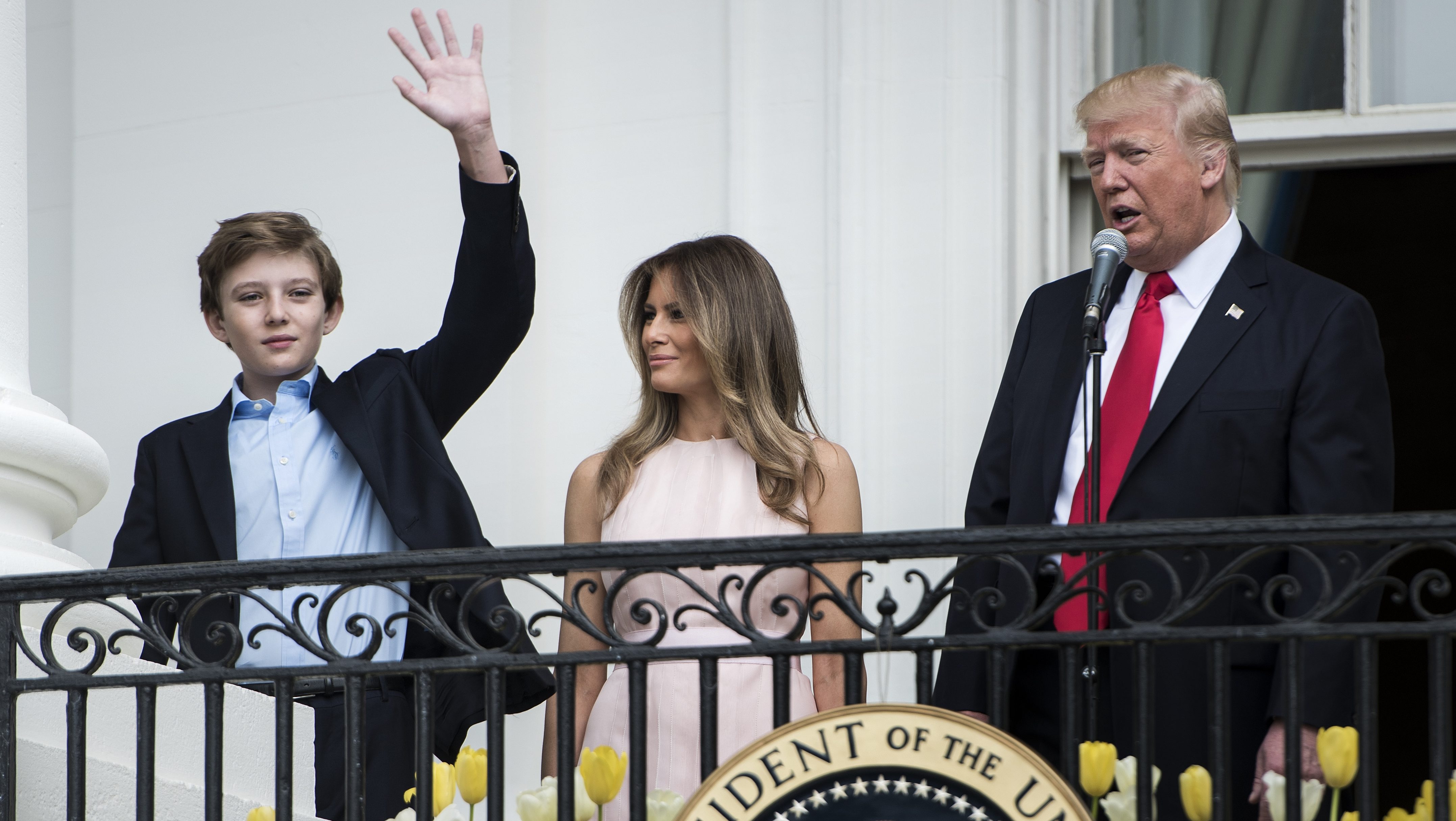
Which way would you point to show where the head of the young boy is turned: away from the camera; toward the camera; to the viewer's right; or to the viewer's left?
toward the camera

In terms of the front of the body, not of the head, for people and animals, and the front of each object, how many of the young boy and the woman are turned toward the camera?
2

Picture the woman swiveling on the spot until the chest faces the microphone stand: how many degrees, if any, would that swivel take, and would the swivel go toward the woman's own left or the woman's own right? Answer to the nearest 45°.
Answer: approximately 45° to the woman's own left

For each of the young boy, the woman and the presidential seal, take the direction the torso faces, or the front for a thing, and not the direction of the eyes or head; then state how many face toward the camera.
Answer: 3

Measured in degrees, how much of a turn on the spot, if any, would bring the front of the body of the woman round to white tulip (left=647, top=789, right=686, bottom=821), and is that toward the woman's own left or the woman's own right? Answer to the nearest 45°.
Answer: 0° — they already face it

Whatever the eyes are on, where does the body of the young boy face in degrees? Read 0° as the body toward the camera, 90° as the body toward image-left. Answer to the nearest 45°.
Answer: approximately 0°

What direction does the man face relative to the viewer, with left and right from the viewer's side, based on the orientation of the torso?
facing the viewer and to the left of the viewer

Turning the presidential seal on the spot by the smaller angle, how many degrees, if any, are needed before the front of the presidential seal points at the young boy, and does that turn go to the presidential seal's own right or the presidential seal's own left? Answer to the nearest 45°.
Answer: approximately 135° to the presidential seal's own right

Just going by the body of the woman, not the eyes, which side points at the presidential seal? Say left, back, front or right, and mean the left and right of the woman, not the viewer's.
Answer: front

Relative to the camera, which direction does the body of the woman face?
toward the camera

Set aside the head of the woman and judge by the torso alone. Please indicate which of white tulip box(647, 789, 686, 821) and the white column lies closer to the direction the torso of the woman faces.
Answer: the white tulip

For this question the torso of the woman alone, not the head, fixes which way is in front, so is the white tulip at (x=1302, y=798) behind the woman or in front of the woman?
in front

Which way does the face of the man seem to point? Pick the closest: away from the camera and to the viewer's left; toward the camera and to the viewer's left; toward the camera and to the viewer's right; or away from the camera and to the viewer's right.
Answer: toward the camera and to the viewer's left

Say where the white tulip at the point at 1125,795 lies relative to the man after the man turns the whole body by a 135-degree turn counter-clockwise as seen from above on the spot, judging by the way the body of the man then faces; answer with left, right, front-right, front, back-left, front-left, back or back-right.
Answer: right

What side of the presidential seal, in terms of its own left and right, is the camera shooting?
front

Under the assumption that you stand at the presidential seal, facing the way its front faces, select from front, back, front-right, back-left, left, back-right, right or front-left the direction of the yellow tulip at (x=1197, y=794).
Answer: left
